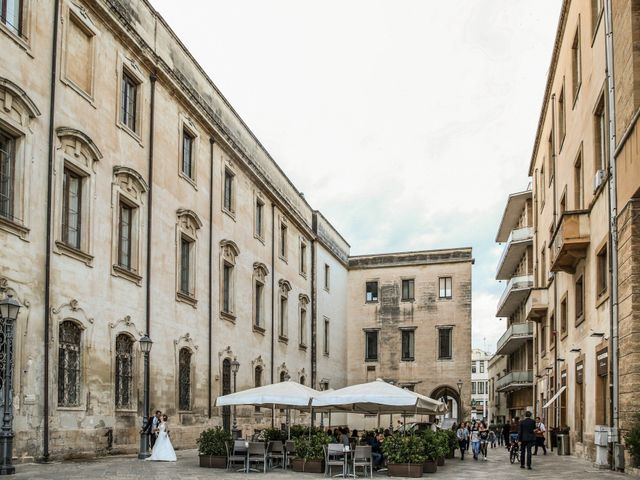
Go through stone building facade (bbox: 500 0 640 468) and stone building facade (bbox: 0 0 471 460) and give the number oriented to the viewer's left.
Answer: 1

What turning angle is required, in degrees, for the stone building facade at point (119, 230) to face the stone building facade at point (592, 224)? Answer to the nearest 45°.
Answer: approximately 45° to its left

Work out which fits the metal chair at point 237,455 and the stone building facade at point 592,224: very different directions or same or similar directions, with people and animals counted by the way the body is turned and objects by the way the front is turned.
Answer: very different directions

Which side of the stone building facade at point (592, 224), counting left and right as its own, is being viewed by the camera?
left

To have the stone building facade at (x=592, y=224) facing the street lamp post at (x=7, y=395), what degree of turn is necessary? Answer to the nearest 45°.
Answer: approximately 45° to its left
